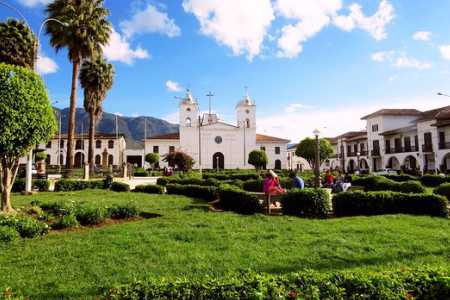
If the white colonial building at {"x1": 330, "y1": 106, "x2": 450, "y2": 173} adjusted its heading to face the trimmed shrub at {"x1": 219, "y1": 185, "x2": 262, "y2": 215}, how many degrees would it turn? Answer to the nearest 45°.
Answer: approximately 45° to its left

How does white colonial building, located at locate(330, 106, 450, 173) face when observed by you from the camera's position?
facing the viewer and to the left of the viewer

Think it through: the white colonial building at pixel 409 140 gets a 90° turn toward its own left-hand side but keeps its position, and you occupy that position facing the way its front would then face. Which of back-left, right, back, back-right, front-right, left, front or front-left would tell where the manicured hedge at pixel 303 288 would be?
front-right

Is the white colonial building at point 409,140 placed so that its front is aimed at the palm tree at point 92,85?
yes

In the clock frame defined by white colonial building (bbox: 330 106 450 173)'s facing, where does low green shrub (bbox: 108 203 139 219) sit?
The low green shrub is roughly at 11 o'clock from the white colonial building.

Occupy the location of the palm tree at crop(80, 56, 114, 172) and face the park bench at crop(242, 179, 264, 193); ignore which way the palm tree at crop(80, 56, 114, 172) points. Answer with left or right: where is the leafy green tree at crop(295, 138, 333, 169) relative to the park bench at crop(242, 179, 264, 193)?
left

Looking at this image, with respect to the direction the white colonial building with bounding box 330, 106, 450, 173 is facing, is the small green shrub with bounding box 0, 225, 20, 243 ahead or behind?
ahead

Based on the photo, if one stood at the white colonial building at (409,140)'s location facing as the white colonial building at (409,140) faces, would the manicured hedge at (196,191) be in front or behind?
in front

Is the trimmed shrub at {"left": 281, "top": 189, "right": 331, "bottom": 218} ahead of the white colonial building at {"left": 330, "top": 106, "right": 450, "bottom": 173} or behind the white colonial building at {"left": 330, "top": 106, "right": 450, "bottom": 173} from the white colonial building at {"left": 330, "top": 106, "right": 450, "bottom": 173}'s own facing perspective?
ahead

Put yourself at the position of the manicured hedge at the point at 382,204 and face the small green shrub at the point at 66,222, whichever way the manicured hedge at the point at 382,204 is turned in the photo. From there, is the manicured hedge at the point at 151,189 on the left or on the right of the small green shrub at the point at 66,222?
right

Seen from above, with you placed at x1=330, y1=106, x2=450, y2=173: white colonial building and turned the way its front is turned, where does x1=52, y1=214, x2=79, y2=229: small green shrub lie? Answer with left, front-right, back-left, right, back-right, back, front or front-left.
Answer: front-left

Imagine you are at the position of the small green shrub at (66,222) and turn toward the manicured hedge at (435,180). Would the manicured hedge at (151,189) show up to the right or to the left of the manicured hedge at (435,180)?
left

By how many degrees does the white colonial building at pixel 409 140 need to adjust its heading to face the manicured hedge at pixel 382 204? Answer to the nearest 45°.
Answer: approximately 45° to its left

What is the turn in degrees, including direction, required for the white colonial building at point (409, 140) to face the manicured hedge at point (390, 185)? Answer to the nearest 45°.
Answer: approximately 45° to its left

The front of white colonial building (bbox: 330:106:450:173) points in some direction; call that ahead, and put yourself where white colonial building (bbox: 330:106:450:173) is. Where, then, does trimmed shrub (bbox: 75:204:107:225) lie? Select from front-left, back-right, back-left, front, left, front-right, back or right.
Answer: front-left
